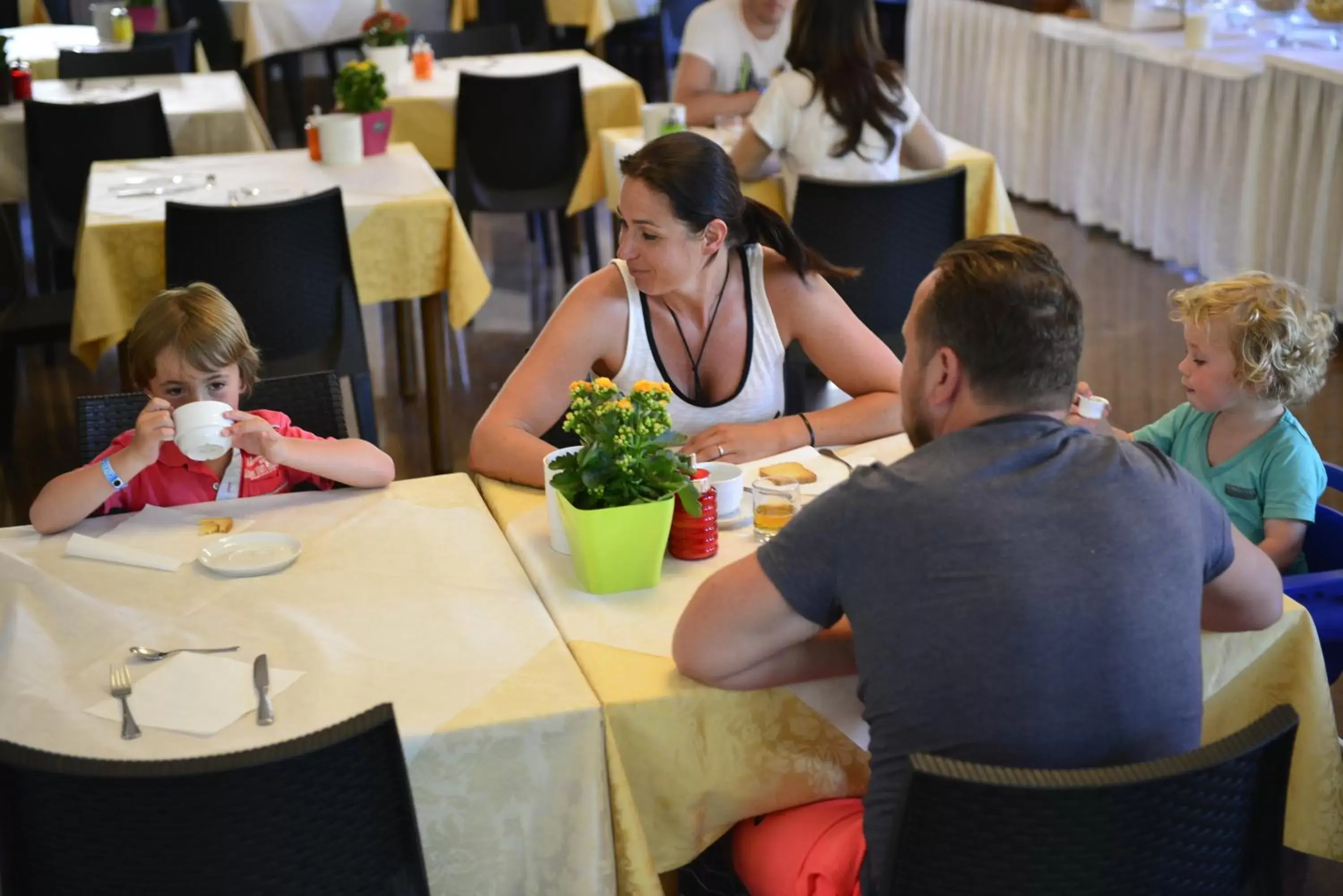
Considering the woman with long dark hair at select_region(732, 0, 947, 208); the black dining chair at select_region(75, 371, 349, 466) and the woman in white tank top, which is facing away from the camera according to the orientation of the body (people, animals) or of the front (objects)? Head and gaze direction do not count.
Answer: the woman with long dark hair

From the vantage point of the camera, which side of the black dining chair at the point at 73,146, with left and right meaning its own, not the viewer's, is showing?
back

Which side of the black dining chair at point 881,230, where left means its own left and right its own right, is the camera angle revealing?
back

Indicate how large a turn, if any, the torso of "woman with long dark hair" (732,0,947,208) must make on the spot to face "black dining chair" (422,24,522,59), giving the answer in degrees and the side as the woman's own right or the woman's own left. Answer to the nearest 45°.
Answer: approximately 45° to the woman's own left

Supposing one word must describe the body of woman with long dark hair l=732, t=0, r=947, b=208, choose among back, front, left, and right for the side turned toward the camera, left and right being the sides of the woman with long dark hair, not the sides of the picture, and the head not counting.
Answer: back

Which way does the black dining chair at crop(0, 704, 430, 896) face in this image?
away from the camera

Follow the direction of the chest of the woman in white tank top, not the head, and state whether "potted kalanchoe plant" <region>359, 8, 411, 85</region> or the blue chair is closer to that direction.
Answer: the blue chair

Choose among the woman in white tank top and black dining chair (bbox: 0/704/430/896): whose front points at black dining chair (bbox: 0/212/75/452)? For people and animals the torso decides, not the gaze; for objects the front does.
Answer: black dining chair (bbox: 0/704/430/896)

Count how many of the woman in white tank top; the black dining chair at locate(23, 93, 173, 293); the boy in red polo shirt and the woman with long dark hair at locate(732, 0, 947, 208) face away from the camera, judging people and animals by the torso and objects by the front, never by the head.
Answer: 2
